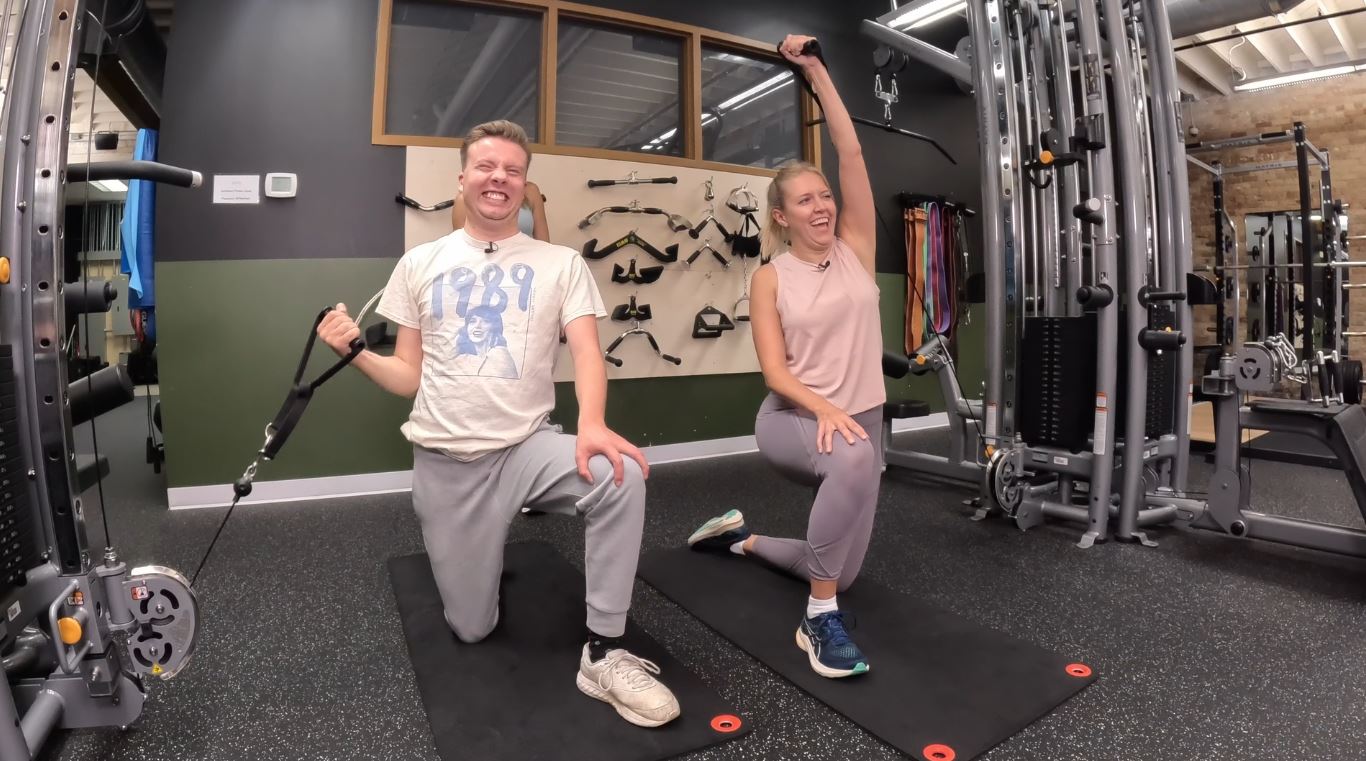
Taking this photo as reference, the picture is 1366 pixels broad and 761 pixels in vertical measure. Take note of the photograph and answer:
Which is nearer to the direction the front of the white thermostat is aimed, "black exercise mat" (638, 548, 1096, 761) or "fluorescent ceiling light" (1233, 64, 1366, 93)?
the black exercise mat

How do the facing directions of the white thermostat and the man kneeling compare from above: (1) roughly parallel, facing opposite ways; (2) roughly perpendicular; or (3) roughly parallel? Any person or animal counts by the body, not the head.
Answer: roughly parallel

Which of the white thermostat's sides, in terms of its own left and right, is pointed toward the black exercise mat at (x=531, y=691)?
front

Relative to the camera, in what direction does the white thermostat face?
facing the viewer

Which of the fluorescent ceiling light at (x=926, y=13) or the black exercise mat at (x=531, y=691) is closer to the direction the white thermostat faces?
the black exercise mat

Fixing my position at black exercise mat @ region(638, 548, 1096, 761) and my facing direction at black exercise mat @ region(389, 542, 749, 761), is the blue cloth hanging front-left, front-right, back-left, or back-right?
front-right

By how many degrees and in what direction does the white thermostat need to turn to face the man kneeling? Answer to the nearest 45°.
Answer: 0° — it already faces them

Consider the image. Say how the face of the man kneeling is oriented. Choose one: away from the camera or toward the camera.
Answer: toward the camera

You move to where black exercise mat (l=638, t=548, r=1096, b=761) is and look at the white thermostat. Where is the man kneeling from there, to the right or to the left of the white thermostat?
left

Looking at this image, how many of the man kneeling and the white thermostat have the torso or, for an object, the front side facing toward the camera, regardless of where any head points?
2
